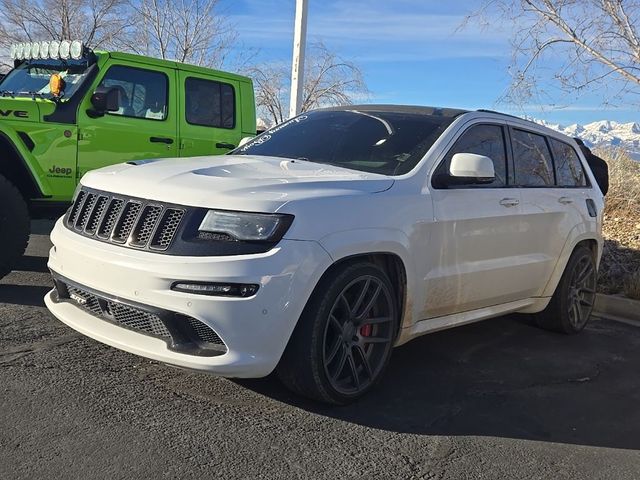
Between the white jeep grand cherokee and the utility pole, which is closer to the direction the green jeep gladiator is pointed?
the white jeep grand cherokee

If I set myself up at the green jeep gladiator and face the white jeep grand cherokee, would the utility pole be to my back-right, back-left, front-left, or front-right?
back-left

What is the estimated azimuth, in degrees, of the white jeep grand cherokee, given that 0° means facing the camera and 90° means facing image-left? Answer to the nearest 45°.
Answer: approximately 45°

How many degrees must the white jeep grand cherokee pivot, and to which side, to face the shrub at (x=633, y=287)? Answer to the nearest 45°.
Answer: approximately 180°

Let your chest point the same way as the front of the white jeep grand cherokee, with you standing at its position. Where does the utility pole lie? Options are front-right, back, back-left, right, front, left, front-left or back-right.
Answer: back-right

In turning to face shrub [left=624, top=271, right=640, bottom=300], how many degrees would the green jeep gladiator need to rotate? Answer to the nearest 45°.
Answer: approximately 135° to its left

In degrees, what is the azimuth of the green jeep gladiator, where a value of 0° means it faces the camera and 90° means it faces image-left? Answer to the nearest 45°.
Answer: approximately 45°

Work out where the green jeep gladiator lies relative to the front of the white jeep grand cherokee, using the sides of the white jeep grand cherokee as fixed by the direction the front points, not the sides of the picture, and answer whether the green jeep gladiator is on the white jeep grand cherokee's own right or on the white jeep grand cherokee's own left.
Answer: on the white jeep grand cherokee's own right

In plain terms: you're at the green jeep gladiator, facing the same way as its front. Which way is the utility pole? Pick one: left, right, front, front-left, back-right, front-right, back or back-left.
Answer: back
